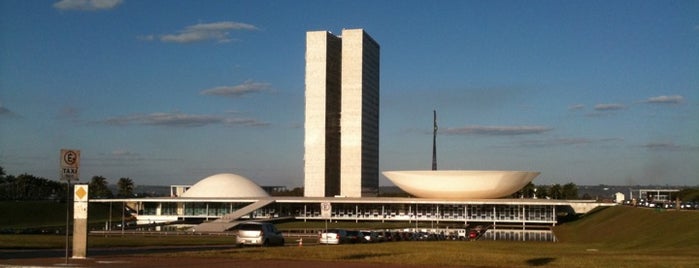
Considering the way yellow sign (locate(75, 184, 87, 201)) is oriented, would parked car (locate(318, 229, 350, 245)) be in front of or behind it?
behind

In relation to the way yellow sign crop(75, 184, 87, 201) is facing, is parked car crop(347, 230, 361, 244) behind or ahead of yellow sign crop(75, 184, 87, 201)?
behind

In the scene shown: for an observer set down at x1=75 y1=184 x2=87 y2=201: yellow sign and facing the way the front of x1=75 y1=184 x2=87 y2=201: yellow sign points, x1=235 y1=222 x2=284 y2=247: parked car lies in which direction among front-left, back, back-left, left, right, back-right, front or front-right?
back-left

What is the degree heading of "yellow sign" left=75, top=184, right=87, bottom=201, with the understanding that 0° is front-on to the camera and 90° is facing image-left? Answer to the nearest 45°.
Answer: approximately 0°
